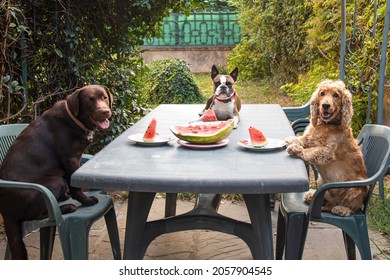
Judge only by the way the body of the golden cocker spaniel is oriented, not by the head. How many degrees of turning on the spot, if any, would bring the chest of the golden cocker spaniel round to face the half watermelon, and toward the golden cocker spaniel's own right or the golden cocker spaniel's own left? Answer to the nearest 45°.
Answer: approximately 45° to the golden cocker spaniel's own right

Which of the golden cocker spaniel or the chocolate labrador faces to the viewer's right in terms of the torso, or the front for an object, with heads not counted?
the chocolate labrador

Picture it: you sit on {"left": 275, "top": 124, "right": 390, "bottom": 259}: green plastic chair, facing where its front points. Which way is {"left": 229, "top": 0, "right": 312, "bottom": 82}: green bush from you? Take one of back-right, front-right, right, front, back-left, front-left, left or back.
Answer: right

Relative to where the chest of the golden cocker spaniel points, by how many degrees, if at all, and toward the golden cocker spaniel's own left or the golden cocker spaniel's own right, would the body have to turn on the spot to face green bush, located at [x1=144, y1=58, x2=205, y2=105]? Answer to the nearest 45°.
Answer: approximately 90° to the golden cocker spaniel's own right

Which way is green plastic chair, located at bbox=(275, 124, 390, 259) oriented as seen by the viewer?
to the viewer's left

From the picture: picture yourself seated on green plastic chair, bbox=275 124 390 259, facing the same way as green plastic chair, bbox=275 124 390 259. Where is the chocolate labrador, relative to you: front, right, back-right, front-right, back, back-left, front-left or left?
front

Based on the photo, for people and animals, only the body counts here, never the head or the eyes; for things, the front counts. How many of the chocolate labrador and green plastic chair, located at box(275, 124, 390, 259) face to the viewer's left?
1

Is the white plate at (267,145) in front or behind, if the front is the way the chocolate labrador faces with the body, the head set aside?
in front

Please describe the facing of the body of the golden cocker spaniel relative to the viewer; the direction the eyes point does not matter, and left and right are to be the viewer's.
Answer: facing the viewer and to the left of the viewer

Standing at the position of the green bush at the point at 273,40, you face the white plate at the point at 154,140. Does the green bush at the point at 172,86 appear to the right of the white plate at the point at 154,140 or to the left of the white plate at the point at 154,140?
right

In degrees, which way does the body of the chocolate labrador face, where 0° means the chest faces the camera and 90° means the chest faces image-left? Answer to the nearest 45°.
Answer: approximately 270°
